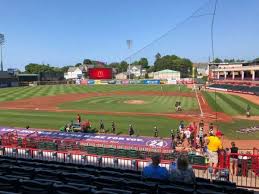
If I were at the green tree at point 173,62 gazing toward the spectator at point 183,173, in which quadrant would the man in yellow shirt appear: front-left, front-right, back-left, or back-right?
front-left

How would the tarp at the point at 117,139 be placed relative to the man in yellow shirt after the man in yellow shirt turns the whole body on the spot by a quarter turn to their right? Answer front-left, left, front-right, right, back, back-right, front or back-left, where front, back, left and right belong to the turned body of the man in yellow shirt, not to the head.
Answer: back-left

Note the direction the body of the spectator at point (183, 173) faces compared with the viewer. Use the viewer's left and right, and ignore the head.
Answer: facing away from the viewer

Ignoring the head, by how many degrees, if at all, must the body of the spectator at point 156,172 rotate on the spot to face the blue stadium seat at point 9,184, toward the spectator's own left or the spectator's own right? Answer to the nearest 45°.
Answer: approximately 90° to the spectator's own left

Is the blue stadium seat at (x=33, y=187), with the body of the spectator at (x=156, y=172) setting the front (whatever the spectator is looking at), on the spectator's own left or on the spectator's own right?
on the spectator's own left

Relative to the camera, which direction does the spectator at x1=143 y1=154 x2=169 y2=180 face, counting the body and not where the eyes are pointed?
away from the camera

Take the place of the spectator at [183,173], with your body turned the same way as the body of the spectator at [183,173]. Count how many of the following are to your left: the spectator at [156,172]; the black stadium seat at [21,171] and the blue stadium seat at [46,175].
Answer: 3

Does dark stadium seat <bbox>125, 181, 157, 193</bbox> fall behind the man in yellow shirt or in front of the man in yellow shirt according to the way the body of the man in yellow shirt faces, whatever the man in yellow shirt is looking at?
behind

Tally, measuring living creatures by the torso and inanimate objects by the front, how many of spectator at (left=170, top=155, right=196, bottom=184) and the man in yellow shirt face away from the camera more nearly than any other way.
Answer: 2

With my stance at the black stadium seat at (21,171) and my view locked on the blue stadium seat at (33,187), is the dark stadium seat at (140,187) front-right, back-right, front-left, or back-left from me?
front-left

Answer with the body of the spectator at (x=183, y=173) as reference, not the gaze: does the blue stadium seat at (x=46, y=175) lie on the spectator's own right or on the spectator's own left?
on the spectator's own left

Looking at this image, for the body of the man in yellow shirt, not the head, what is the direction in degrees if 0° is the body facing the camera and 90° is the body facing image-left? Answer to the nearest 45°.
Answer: approximately 180°

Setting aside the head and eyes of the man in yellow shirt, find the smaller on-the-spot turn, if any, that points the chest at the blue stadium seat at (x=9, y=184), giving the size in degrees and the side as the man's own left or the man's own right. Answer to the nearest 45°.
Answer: approximately 135° to the man's own left

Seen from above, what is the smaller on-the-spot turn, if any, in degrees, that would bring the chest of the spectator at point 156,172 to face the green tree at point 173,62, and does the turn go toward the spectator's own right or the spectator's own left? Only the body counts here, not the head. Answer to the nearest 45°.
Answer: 0° — they already face it

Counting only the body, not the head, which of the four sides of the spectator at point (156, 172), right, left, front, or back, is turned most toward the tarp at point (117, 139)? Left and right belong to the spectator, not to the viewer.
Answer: front

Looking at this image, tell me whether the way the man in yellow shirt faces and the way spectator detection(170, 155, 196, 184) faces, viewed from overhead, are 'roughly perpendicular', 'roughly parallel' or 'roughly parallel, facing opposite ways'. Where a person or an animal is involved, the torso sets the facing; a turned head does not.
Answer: roughly parallel

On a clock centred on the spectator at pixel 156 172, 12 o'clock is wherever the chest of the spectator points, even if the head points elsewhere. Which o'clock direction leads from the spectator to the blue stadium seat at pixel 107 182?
The blue stadium seat is roughly at 8 o'clock from the spectator.
